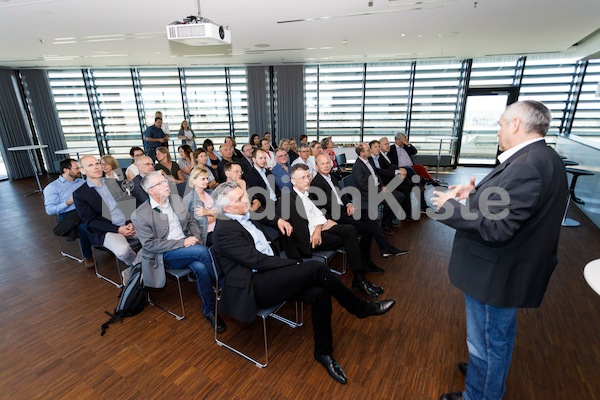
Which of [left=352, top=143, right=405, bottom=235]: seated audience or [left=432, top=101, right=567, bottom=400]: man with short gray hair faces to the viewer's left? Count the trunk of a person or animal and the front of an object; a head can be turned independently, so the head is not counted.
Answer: the man with short gray hair

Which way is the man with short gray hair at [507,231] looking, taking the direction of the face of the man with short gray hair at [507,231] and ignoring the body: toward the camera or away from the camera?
away from the camera

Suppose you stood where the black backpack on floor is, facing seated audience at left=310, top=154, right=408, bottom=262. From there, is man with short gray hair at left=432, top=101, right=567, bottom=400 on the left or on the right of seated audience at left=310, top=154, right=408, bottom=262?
right

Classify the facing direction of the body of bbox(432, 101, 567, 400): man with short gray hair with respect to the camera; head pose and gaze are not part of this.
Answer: to the viewer's left

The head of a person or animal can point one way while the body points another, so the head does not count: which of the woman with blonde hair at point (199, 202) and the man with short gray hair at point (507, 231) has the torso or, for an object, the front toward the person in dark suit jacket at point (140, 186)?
the man with short gray hair
